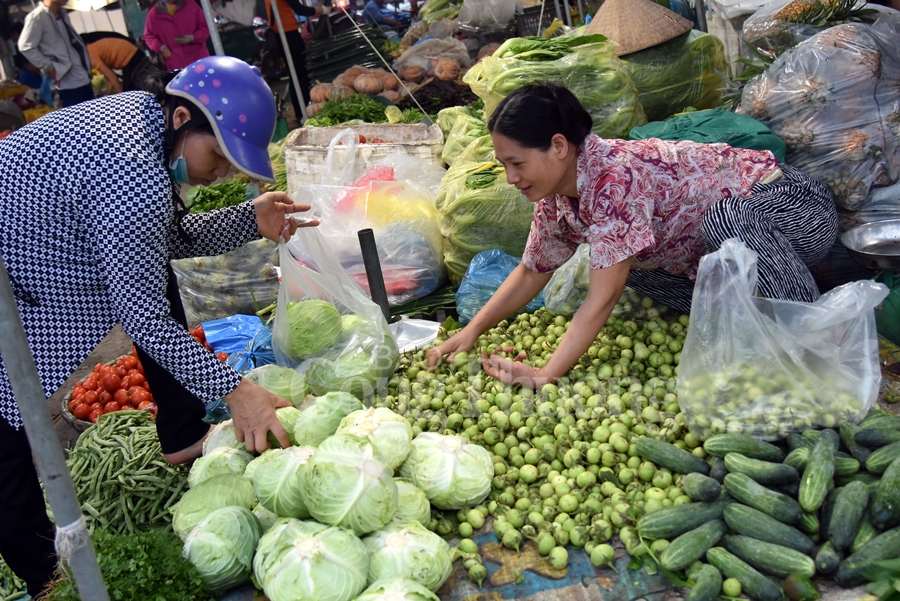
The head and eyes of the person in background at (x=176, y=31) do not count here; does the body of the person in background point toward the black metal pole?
yes

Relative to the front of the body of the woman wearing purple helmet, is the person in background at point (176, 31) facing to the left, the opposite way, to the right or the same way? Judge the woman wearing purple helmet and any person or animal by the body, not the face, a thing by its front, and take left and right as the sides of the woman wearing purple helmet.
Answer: to the right

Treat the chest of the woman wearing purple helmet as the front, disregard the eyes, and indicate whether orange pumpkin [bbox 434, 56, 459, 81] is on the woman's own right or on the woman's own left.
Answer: on the woman's own left

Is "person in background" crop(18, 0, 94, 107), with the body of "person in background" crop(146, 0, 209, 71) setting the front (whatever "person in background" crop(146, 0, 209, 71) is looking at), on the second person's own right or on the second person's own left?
on the second person's own right

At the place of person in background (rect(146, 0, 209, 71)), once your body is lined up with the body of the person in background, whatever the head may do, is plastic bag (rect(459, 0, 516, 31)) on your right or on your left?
on your left

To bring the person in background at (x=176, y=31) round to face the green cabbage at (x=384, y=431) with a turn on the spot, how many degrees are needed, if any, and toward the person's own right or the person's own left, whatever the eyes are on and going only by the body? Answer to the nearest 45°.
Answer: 0° — they already face it

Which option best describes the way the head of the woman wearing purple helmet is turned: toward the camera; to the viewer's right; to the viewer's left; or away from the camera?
to the viewer's right

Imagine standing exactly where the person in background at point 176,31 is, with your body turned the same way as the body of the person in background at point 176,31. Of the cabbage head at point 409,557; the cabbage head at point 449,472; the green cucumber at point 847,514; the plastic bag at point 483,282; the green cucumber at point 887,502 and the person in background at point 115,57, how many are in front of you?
5

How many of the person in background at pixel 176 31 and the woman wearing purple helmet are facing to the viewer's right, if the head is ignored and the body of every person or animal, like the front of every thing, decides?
1

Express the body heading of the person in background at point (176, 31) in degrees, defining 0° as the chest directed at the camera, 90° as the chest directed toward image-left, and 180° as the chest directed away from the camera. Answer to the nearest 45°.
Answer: approximately 0°

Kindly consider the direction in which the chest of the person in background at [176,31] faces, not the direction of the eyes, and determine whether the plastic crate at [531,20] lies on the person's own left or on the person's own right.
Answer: on the person's own left

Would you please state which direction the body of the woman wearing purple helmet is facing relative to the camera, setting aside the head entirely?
to the viewer's right
